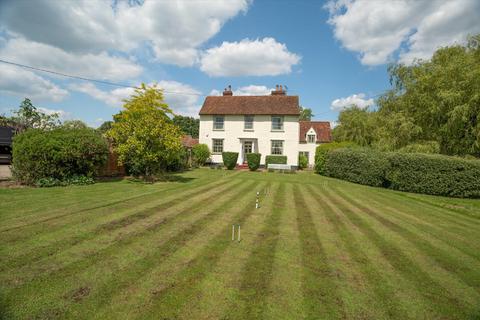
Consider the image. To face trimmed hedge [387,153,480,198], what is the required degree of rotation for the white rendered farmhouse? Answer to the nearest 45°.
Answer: approximately 45° to its left

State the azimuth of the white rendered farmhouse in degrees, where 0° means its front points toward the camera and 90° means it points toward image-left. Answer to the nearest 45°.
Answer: approximately 0°

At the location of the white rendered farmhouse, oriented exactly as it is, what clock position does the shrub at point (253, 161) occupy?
The shrub is roughly at 12 o'clock from the white rendered farmhouse.

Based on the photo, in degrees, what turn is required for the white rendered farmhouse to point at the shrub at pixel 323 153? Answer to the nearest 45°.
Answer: approximately 45° to its left

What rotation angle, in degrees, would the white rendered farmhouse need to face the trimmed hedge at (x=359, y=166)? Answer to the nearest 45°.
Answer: approximately 45° to its left

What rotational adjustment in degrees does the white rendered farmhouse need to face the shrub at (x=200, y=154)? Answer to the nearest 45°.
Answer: approximately 45° to its right

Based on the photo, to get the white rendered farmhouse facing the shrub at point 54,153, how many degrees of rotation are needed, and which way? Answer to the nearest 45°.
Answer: approximately 45° to its right
